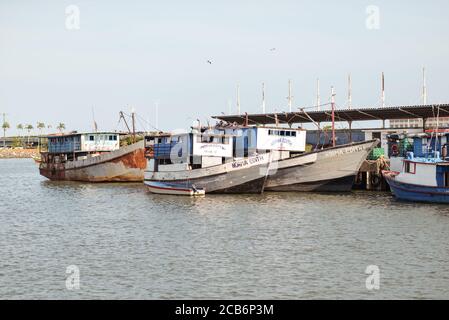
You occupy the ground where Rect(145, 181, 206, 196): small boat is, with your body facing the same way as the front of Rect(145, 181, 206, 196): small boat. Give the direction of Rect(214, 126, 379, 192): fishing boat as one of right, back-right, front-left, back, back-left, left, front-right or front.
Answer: back

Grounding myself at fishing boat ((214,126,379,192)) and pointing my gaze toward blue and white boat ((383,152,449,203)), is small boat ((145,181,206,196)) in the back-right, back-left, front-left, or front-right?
back-right

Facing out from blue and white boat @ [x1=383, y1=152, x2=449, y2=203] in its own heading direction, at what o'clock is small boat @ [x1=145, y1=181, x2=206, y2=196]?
The small boat is roughly at 12 o'clock from the blue and white boat.

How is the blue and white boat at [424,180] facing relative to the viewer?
to the viewer's left

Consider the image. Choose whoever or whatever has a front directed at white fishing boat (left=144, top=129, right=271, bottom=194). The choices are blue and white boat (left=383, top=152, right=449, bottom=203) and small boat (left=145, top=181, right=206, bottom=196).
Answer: the blue and white boat

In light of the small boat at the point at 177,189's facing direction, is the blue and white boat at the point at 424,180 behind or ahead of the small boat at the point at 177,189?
behind

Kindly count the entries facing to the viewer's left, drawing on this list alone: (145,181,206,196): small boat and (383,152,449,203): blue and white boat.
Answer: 2

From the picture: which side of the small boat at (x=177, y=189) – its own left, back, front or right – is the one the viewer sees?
left

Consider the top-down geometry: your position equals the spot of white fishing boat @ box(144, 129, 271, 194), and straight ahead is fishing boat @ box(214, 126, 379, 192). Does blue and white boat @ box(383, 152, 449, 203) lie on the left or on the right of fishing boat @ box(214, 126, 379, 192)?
right

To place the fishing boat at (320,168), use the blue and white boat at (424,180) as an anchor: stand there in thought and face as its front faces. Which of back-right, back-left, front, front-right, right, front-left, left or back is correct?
front-right

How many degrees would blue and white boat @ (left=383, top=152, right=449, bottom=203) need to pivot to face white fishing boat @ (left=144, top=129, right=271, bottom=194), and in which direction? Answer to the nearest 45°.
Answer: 0° — it already faces it
